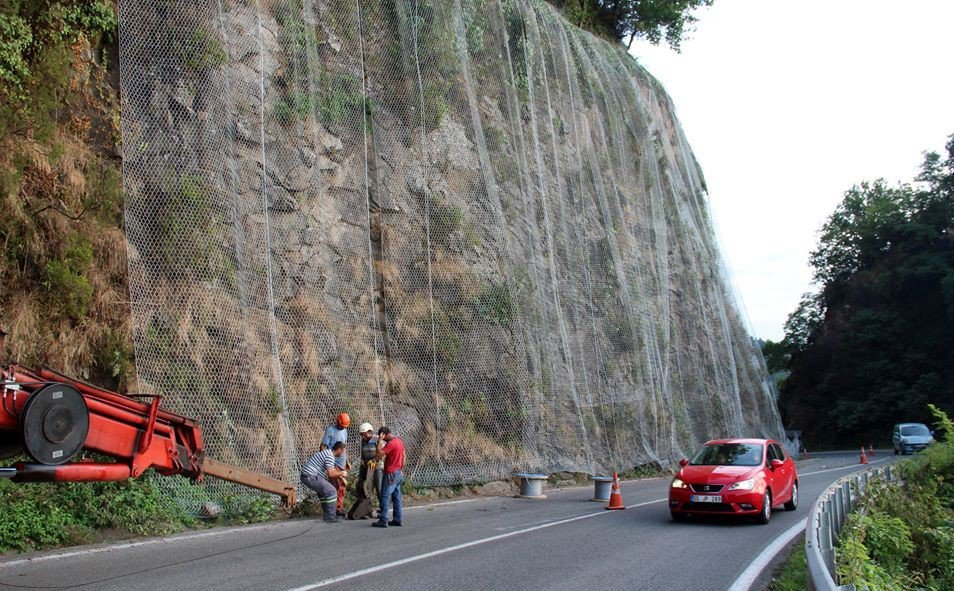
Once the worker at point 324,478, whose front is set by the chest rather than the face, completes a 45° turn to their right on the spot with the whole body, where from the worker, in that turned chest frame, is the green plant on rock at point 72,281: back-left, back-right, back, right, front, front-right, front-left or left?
back-right

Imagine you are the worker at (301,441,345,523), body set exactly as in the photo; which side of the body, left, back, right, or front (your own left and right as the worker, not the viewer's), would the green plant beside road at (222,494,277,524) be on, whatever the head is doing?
back

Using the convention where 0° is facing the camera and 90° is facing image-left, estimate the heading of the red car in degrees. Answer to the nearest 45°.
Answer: approximately 45°

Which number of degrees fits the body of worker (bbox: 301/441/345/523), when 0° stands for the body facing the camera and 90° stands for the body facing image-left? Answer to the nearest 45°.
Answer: approximately 270°

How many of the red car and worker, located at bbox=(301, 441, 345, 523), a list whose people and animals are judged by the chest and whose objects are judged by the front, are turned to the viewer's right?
1

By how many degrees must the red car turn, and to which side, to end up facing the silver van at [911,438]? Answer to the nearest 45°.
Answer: approximately 135° to its right

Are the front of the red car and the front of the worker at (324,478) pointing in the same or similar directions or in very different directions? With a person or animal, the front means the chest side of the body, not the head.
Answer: very different directions

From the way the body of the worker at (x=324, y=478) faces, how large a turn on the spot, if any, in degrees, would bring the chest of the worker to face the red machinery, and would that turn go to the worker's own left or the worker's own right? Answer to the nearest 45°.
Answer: approximately 135° to the worker's own right
